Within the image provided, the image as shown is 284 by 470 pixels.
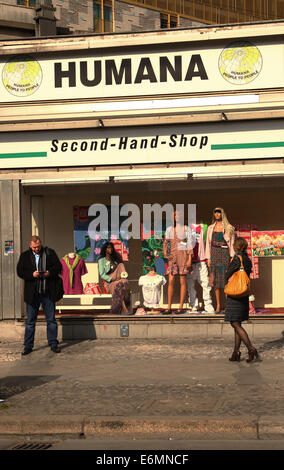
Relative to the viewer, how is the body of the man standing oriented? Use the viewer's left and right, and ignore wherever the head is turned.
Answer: facing the viewer

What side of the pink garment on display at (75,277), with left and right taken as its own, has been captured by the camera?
front

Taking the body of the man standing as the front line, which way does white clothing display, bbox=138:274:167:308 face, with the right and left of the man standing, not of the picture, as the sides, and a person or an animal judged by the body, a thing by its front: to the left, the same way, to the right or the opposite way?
the same way

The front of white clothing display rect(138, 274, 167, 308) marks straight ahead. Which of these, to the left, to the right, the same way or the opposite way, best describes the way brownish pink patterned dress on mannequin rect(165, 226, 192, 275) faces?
the same way

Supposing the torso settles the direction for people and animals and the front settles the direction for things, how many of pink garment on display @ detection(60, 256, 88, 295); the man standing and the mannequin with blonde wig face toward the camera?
3

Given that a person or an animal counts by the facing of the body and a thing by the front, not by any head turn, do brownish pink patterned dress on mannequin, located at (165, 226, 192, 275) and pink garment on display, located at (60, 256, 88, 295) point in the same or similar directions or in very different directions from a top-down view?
same or similar directions

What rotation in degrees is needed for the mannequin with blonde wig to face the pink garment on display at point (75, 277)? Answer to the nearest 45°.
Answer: approximately 90° to its right

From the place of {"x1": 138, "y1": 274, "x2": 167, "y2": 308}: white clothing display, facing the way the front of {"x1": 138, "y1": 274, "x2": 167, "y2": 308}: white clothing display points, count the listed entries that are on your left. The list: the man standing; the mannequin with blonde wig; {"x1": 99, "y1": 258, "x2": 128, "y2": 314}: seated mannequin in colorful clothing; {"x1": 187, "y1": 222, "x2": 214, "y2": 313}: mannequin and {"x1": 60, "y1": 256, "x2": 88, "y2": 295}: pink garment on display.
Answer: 2

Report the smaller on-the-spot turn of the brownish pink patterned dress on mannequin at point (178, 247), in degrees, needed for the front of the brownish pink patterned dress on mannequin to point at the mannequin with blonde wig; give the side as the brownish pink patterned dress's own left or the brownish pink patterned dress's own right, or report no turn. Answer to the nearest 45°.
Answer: approximately 90° to the brownish pink patterned dress's own left

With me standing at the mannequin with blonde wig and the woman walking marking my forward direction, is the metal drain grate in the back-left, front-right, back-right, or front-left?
front-right

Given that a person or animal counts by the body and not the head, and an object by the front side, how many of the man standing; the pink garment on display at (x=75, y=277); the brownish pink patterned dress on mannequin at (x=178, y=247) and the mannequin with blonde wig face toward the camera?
4

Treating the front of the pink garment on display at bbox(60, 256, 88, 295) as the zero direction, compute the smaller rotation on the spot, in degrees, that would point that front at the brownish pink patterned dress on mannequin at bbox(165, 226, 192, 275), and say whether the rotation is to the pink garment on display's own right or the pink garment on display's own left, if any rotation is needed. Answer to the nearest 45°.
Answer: approximately 90° to the pink garment on display's own left

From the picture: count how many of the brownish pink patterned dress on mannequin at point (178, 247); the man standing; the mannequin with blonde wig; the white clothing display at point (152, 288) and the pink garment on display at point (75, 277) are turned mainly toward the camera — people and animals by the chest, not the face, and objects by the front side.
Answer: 5
